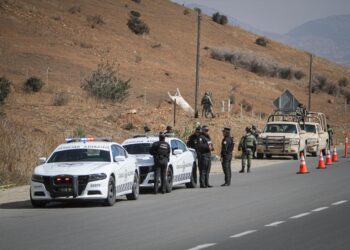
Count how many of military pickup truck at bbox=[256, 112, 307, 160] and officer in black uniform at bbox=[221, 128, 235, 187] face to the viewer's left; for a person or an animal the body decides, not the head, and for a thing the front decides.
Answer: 1

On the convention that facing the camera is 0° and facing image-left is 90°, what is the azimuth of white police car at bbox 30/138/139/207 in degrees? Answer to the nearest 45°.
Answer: approximately 45°

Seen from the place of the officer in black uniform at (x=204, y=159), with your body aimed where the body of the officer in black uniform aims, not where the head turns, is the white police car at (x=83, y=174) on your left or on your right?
on your right

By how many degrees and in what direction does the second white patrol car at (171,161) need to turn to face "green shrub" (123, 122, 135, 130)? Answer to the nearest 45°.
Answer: approximately 135° to its right

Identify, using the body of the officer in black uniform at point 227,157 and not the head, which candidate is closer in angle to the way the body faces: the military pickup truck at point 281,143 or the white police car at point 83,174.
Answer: the white police car

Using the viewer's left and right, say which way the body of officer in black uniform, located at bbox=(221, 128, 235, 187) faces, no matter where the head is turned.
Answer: facing to the left of the viewer
